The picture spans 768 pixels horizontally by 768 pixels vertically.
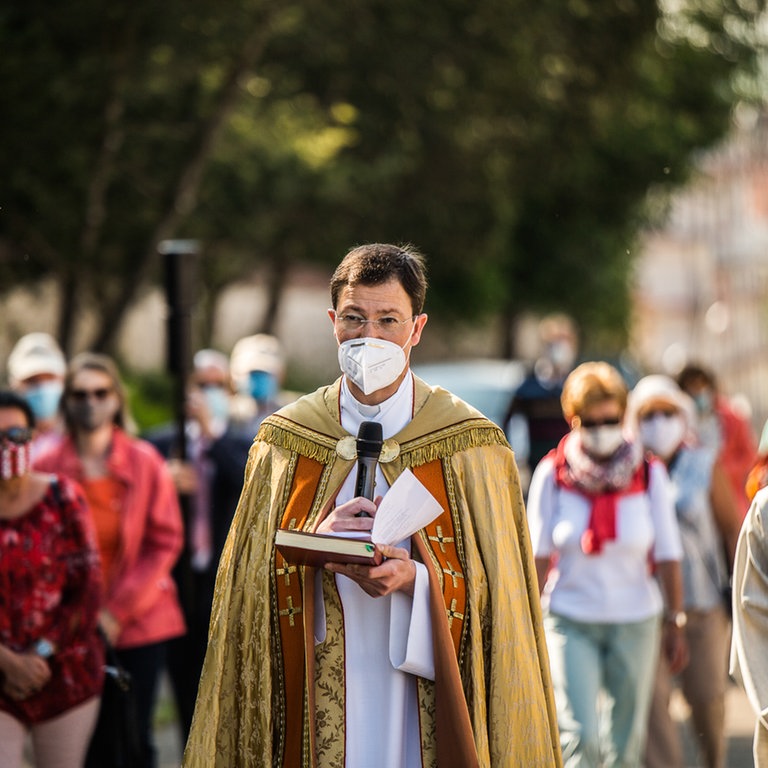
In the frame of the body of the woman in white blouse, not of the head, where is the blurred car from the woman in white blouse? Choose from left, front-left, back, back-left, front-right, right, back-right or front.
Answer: back

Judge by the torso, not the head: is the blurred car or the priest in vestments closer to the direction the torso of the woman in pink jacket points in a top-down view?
the priest in vestments

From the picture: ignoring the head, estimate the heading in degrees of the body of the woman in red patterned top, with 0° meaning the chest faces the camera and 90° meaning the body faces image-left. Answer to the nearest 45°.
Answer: approximately 0°

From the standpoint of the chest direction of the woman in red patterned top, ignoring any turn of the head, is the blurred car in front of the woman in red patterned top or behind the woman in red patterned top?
behind

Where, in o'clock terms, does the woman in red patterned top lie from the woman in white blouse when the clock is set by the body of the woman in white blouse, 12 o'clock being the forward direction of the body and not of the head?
The woman in red patterned top is roughly at 2 o'clock from the woman in white blouse.

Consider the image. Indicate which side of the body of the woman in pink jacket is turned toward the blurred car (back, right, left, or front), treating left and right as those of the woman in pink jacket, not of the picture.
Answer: back

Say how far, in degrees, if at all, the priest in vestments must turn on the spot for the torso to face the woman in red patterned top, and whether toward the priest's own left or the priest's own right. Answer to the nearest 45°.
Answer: approximately 135° to the priest's own right
